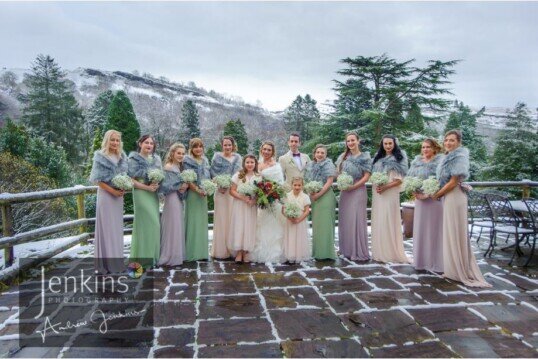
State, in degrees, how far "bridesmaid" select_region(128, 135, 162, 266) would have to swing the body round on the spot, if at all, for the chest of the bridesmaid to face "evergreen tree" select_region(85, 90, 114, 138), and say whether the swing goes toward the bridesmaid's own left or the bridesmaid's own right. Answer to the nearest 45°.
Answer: approximately 135° to the bridesmaid's own left

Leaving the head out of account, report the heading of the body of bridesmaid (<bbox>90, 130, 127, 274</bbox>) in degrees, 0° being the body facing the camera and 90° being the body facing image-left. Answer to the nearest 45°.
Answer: approximately 315°

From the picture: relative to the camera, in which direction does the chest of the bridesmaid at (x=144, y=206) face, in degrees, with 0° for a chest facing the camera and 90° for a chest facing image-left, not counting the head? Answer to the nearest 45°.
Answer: approximately 315°

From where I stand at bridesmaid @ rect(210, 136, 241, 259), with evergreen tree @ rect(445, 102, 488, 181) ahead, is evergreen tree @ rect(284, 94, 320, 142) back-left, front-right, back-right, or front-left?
front-left

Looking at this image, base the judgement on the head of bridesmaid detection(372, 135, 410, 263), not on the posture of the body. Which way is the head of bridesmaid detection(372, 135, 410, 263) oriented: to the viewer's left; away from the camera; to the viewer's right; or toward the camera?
toward the camera

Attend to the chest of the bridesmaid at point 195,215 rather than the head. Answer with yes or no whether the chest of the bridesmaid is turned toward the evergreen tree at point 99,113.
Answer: no

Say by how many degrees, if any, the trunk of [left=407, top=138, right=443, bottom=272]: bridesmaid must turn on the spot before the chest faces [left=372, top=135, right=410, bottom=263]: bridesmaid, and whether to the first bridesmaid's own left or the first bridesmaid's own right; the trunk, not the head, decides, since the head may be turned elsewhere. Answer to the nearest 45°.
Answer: approximately 90° to the first bridesmaid's own right

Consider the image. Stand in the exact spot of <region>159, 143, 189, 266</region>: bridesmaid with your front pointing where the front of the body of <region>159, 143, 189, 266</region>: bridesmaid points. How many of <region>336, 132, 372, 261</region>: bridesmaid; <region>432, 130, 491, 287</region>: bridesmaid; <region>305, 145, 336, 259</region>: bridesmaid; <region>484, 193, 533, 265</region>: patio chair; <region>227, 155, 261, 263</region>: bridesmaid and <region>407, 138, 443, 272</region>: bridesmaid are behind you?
0

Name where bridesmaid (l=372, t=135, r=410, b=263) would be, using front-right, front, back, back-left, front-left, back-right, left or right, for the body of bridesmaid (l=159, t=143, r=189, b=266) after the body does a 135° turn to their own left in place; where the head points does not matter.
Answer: right

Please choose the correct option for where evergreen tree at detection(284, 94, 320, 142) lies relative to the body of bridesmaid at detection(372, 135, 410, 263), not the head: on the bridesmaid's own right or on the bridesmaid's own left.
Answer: on the bridesmaid's own right

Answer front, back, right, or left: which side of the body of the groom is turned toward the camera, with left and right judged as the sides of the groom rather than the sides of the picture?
front

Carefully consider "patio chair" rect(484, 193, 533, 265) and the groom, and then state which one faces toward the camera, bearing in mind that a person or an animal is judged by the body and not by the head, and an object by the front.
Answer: the groom

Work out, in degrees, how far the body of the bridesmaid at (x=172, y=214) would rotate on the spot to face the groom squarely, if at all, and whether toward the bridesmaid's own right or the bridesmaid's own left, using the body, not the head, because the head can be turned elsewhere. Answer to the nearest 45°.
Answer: approximately 45° to the bridesmaid's own left

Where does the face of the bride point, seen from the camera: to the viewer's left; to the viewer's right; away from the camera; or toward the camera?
toward the camera
